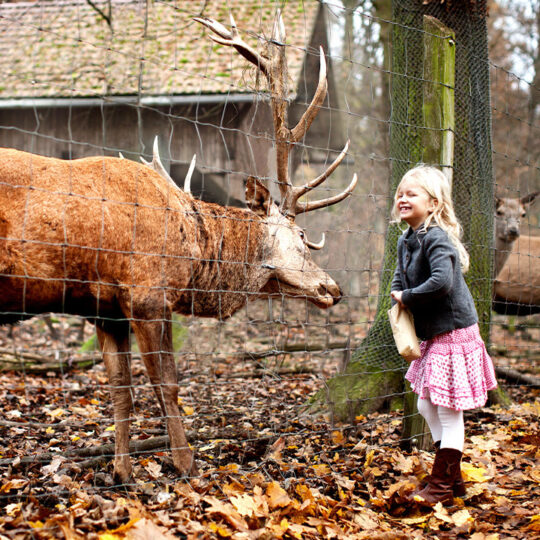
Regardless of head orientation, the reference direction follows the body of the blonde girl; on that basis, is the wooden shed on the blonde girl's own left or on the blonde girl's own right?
on the blonde girl's own right

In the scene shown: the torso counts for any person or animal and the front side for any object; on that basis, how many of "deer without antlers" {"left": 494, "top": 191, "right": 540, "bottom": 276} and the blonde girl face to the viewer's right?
0

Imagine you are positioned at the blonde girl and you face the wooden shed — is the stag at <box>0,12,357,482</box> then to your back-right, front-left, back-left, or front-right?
front-left

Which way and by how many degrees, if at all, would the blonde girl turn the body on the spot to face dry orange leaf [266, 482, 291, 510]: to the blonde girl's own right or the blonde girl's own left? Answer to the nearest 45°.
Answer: approximately 45° to the blonde girl's own left

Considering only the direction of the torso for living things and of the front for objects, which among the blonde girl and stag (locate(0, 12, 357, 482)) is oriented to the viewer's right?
the stag

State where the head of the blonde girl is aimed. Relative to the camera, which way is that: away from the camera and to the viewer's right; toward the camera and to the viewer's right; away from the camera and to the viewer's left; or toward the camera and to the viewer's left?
toward the camera and to the viewer's left

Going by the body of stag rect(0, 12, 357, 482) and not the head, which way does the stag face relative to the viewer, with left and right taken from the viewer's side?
facing to the right of the viewer

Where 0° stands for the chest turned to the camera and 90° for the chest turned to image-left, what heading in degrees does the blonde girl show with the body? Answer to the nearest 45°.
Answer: approximately 90°

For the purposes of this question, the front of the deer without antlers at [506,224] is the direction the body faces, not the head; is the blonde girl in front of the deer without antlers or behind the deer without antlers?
in front

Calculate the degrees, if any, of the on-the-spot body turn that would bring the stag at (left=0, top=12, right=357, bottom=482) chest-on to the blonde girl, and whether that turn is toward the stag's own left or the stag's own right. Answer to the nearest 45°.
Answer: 0° — it already faces them

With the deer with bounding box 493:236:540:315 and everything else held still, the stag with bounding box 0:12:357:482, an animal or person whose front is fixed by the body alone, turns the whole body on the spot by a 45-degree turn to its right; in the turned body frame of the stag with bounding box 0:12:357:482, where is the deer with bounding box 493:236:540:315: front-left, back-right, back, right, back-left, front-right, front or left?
left
